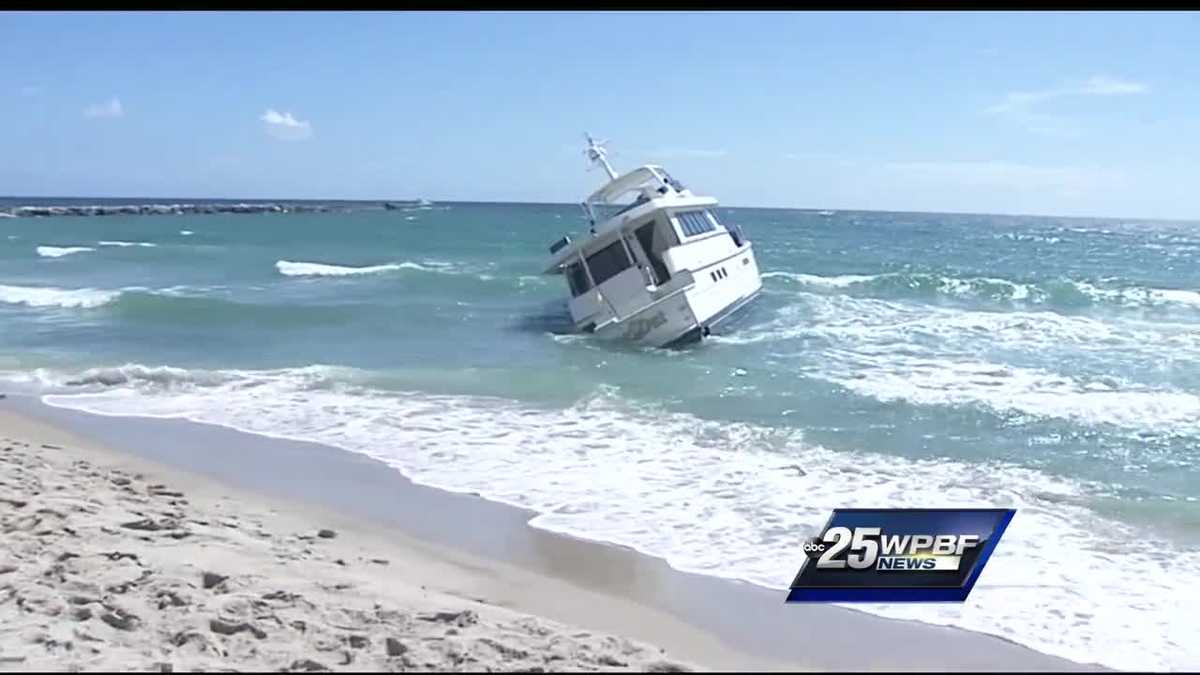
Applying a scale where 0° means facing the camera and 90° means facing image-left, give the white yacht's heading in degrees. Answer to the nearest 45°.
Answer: approximately 225°
